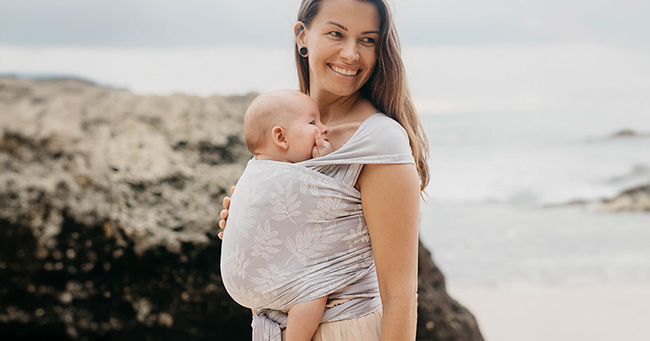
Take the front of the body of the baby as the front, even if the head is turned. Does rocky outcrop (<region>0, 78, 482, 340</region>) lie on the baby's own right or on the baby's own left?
on the baby's own left

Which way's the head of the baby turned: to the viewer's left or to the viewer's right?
to the viewer's right
